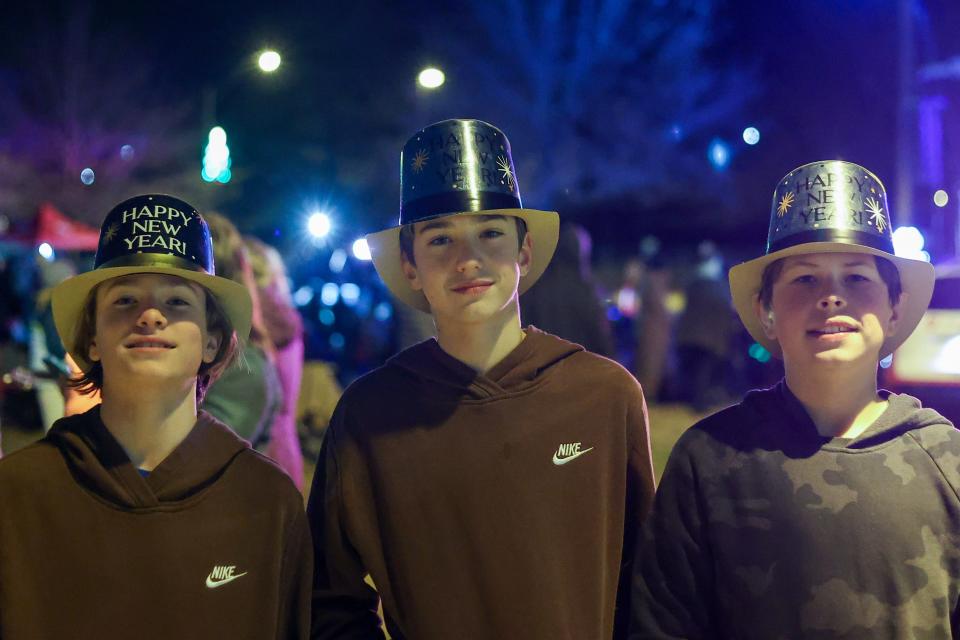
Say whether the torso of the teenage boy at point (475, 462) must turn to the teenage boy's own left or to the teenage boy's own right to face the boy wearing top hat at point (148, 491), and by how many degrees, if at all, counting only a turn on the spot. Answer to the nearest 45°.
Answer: approximately 90° to the teenage boy's own right

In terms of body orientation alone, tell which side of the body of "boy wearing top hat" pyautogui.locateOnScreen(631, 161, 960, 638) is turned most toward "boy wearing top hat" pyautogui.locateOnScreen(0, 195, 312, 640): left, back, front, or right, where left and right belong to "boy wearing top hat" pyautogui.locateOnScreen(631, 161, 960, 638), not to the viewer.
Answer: right

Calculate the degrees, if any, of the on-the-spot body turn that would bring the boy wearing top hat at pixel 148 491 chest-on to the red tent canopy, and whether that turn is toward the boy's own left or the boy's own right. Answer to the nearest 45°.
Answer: approximately 180°

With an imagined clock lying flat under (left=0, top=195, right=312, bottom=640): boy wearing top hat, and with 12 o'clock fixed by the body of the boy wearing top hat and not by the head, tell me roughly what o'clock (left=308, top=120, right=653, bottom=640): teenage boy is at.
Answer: The teenage boy is roughly at 9 o'clock from the boy wearing top hat.

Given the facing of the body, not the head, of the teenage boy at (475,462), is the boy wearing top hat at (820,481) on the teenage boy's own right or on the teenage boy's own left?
on the teenage boy's own left

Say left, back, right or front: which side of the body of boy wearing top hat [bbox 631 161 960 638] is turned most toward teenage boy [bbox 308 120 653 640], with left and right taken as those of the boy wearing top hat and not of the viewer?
right

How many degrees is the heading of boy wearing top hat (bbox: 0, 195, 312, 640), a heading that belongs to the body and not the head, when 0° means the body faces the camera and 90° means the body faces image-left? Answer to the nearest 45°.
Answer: approximately 0°

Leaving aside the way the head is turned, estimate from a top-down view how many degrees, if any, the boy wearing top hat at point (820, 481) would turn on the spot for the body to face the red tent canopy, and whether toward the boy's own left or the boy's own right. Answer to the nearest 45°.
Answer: approximately 135° to the boy's own right

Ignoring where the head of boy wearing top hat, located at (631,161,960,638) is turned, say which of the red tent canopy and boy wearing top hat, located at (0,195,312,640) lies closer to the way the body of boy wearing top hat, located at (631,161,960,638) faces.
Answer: the boy wearing top hat
